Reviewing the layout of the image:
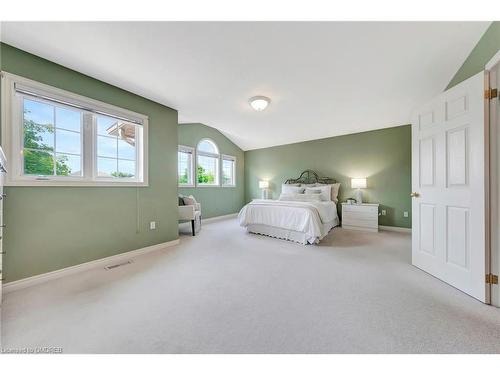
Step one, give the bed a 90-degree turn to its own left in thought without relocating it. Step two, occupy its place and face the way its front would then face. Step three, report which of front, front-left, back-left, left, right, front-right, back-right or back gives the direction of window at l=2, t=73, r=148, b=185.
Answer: right

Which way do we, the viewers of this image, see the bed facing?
facing the viewer and to the left of the viewer

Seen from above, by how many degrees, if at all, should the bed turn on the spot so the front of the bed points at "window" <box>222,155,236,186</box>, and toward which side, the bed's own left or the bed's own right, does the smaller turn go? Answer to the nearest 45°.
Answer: approximately 90° to the bed's own right

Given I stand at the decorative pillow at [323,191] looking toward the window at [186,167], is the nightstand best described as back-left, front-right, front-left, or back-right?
back-left

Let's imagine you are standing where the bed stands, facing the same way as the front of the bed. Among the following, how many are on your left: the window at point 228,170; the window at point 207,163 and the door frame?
1

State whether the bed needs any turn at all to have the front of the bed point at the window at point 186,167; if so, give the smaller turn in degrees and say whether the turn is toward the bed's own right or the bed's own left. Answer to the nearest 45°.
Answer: approximately 45° to the bed's own right

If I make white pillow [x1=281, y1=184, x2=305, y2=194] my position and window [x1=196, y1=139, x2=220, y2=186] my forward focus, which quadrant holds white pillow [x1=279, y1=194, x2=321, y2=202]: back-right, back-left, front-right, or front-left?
back-left

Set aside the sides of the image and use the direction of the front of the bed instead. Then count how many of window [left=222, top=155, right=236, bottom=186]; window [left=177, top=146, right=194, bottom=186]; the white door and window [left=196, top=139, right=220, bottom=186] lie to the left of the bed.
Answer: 1

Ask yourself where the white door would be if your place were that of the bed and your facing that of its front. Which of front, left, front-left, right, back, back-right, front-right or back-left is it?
left

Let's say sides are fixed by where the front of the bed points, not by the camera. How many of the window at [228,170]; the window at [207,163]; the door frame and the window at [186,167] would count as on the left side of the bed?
1
